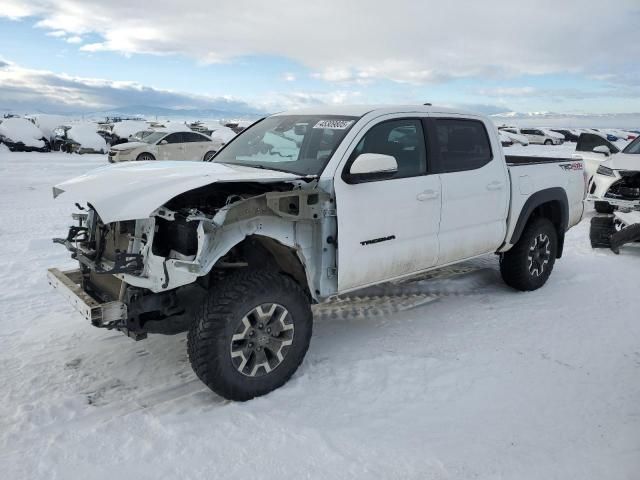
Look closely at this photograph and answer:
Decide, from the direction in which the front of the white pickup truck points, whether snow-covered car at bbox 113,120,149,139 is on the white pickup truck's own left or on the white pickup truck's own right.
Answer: on the white pickup truck's own right

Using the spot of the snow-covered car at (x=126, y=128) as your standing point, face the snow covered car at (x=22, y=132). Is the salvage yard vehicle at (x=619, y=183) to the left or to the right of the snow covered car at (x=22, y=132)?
left

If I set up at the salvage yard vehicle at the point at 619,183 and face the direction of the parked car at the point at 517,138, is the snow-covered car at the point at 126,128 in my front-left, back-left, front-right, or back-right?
front-left

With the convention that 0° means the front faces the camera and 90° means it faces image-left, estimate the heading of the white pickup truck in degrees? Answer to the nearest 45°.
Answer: approximately 45°

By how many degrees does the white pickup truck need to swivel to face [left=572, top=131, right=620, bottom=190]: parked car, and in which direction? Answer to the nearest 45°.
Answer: approximately 180°

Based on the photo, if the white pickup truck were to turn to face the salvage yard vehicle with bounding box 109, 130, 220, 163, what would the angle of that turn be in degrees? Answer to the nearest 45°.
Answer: approximately 135° to its right

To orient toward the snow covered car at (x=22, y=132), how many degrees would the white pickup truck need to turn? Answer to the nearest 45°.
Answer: approximately 90° to its right

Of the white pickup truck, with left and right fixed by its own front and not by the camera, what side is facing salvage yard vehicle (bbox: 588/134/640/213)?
back
